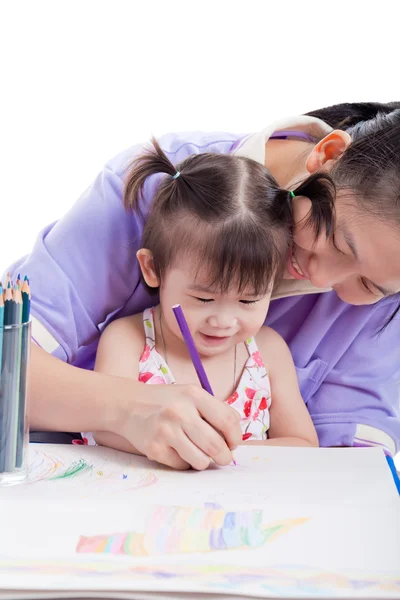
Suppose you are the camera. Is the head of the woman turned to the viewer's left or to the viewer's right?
to the viewer's left

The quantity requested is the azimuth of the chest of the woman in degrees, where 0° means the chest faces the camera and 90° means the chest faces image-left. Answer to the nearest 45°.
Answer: approximately 0°
